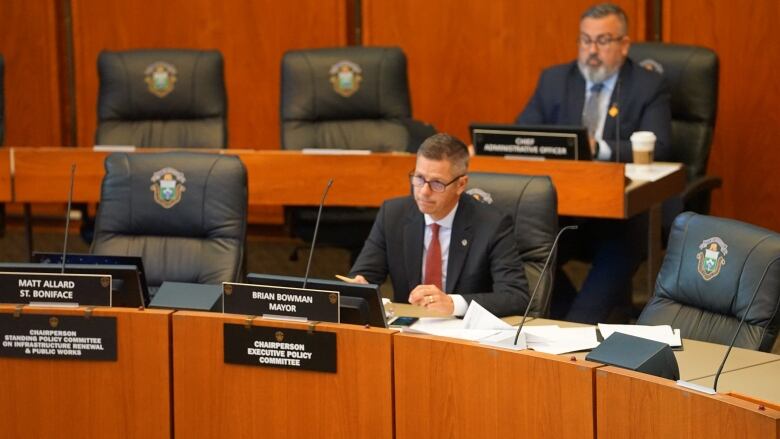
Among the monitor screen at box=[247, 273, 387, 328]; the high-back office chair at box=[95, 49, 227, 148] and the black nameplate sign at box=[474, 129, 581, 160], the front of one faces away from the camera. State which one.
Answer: the monitor screen

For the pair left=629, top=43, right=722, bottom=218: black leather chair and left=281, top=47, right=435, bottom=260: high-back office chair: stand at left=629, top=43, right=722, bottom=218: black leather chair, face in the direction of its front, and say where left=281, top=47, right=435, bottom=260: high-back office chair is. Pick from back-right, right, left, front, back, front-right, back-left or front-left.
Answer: front-right

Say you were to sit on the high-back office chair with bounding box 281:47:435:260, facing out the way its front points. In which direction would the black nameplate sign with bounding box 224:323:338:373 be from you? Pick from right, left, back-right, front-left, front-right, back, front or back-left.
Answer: front

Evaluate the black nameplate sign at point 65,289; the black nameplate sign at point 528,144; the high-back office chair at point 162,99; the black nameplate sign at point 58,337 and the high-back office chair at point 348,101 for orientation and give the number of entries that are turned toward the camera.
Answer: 5

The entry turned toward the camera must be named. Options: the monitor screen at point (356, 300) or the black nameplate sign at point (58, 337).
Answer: the black nameplate sign

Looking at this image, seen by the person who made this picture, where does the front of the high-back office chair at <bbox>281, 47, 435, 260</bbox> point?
facing the viewer

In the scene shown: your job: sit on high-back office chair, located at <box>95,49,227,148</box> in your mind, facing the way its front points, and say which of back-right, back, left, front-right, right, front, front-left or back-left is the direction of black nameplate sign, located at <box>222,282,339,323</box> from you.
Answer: front

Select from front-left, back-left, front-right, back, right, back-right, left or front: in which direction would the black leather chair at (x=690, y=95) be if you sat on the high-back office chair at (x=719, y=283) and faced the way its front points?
back-right

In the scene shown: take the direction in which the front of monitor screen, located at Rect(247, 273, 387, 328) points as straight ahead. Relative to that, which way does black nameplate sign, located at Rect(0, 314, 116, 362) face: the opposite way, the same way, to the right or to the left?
the opposite way

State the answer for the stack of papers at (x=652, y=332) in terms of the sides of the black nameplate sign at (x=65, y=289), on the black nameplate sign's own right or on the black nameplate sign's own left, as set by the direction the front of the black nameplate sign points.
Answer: on the black nameplate sign's own left

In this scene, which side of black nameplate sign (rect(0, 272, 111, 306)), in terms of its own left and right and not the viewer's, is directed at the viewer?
front

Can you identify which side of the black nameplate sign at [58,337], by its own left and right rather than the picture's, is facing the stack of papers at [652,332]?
left

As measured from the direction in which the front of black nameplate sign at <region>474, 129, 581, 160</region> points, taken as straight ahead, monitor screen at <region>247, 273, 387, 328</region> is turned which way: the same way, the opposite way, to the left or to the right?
the opposite way

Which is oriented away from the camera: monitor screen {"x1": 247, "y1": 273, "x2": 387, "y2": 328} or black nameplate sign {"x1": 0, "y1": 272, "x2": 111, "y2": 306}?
the monitor screen

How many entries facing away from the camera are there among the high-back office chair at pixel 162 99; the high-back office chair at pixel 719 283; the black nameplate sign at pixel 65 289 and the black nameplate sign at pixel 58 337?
0

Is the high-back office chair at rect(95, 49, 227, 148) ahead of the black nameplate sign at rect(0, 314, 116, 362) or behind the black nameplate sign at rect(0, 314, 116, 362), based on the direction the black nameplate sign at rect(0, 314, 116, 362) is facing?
behind

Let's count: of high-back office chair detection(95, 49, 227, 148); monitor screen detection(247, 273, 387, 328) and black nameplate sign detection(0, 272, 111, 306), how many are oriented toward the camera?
2
